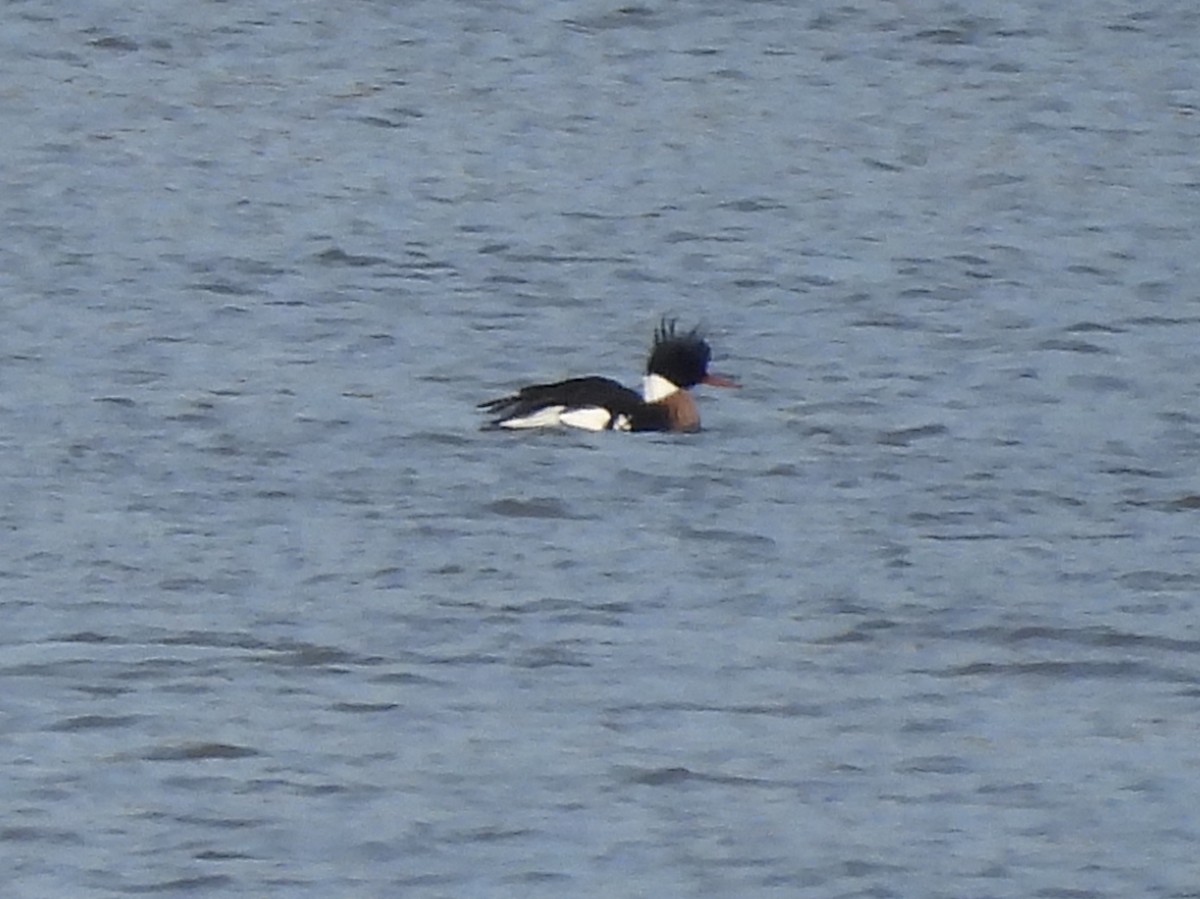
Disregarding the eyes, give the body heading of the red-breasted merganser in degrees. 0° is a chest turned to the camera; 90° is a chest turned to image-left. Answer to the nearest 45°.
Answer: approximately 270°
